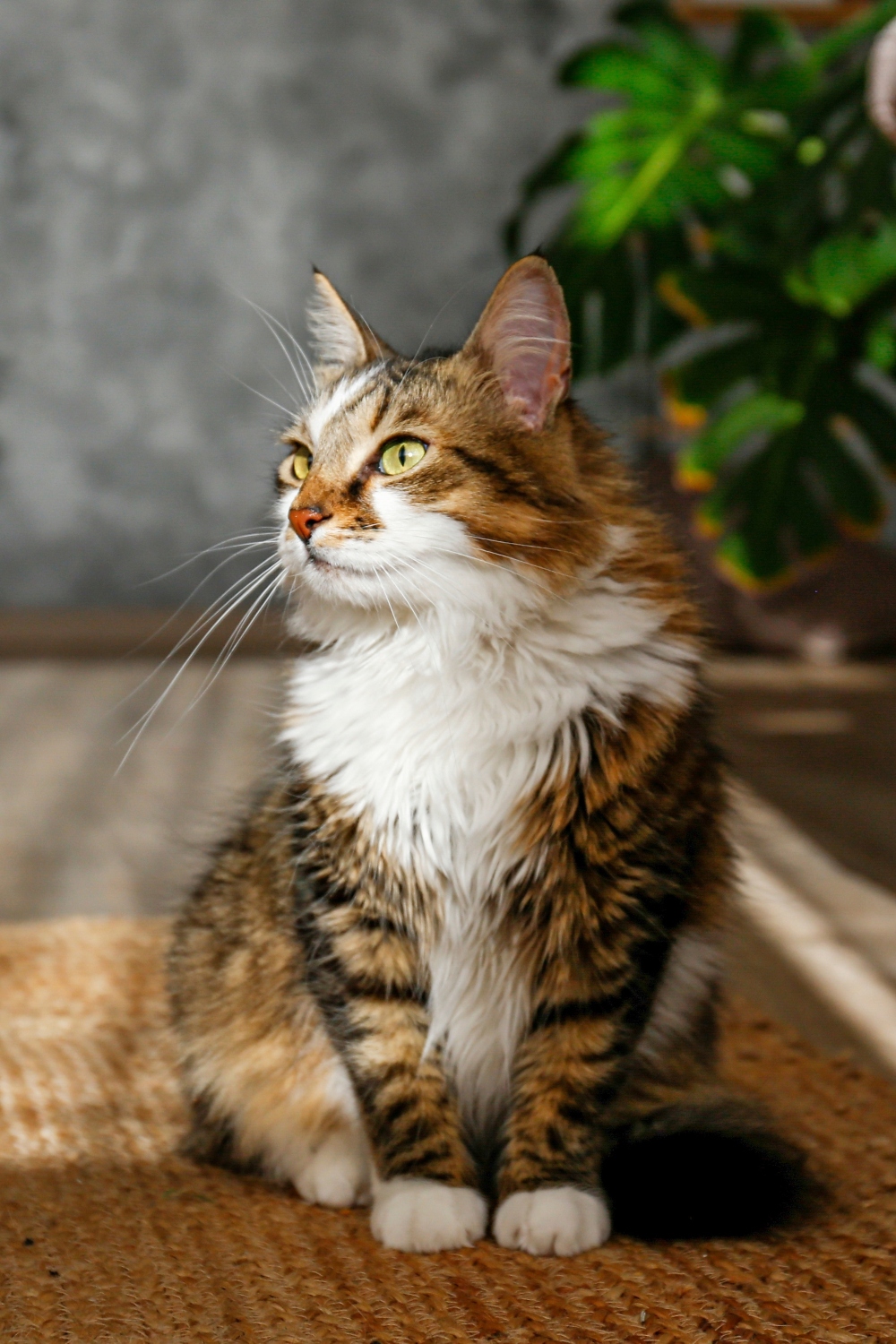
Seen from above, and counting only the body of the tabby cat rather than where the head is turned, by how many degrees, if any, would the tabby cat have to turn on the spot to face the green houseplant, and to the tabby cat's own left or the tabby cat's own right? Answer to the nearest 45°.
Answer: approximately 180°

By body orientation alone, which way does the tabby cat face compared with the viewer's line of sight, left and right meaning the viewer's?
facing the viewer
